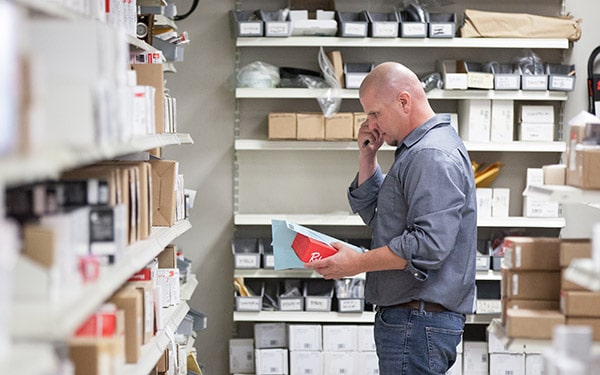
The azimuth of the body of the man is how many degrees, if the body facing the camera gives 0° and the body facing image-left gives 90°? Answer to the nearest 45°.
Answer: approximately 90°

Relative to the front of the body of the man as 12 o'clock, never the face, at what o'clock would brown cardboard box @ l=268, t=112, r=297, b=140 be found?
The brown cardboard box is roughly at 2 o'clock from the man.

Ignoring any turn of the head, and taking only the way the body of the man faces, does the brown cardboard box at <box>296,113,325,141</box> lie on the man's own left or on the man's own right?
on the man's own right

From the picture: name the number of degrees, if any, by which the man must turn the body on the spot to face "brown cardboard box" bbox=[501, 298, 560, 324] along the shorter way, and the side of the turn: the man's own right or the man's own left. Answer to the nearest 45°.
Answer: approximately 135° to the man's own left

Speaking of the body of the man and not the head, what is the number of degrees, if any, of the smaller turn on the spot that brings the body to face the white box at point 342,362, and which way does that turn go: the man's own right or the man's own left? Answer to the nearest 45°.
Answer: approximately 90° to the man's own right

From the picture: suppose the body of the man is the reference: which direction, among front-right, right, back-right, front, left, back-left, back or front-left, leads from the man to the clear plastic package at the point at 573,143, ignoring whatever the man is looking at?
back-left

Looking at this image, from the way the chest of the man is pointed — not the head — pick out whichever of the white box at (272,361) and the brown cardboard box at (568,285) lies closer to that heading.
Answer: the white box

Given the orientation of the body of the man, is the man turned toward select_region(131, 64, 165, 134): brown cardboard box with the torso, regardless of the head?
yes
